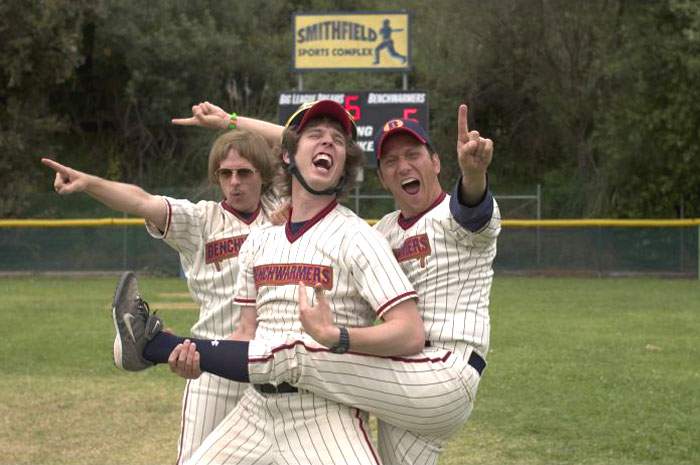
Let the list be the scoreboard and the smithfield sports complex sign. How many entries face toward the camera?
2

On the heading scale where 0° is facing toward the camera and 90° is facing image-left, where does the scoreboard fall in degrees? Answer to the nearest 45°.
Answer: approximately 0°

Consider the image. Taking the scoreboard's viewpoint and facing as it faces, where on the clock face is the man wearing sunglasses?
The man wearing sunglasses is roughly at 12 o'clock from the scoreboard.

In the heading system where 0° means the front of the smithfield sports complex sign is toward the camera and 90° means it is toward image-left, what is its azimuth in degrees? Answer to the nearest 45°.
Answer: approximately 0°

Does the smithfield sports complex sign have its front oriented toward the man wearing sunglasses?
yes
